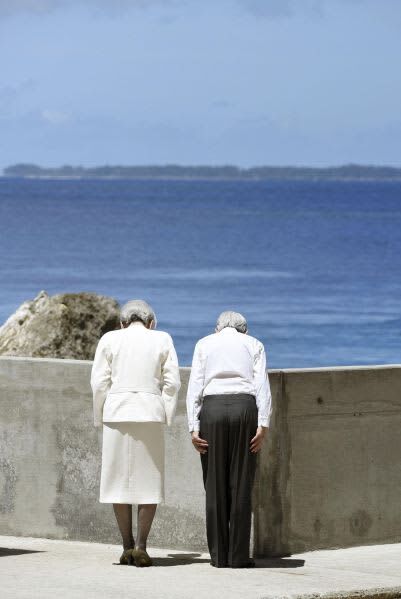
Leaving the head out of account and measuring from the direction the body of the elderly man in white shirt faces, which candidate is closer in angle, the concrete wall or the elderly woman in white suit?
the concrete wall

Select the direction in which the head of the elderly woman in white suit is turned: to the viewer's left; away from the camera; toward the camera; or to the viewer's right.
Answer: away from the camera

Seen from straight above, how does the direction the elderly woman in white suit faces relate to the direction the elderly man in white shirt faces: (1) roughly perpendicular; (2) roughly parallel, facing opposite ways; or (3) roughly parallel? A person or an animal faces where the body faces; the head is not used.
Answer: roughly parallel

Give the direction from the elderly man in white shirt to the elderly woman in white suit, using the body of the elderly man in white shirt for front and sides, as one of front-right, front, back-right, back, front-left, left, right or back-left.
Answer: left

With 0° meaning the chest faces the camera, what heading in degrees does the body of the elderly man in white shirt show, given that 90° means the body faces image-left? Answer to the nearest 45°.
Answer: approximately 180°

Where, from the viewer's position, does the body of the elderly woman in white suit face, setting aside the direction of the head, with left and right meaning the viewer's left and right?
facing away from the viewer

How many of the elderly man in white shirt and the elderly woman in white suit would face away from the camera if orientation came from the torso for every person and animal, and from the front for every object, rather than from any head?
2

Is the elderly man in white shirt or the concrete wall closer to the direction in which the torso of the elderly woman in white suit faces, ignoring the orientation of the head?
the concrete wall

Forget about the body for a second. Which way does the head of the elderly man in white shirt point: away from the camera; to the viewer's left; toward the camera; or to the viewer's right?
away from the camera

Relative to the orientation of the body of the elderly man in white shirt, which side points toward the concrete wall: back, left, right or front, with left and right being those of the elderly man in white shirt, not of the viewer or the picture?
front
